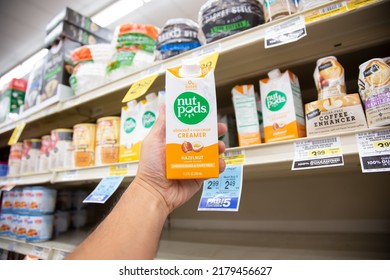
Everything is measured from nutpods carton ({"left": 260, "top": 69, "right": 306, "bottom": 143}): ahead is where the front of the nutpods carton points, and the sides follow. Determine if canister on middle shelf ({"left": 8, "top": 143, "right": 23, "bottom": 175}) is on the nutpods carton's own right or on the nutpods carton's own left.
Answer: on the nutpods carton's own right

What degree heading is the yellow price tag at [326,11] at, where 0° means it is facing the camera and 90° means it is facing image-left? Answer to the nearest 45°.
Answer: approximately 0°

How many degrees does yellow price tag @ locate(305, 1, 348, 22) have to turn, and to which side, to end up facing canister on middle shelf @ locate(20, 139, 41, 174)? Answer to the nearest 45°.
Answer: approximately 90° to its right

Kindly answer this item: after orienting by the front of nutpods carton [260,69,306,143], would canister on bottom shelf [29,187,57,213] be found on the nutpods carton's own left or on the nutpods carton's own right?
on the nutpods carton's own right

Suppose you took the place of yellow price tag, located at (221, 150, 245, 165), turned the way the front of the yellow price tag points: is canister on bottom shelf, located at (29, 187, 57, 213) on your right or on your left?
on your right

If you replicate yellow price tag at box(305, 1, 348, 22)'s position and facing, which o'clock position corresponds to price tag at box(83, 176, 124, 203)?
The price tag is roughly at 3 o'clock from the yellow price tag.

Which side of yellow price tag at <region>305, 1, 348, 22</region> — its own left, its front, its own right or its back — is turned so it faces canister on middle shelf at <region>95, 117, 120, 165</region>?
right

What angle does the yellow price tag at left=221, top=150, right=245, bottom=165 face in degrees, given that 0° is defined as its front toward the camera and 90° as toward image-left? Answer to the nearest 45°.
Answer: approximately 0°
